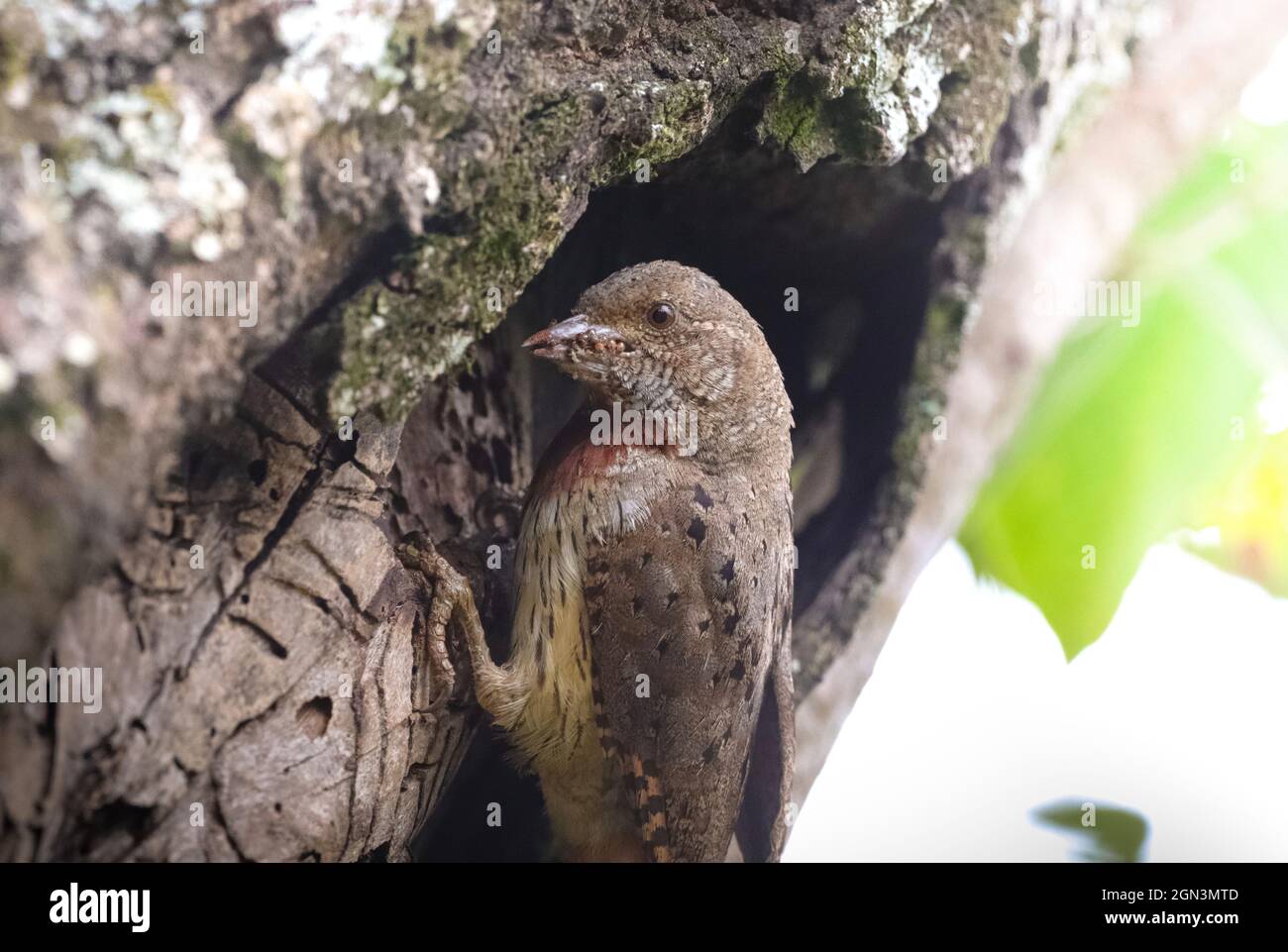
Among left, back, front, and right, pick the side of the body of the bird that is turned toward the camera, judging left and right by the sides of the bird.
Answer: left

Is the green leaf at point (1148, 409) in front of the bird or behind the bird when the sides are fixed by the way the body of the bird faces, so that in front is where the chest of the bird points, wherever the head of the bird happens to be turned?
behind
